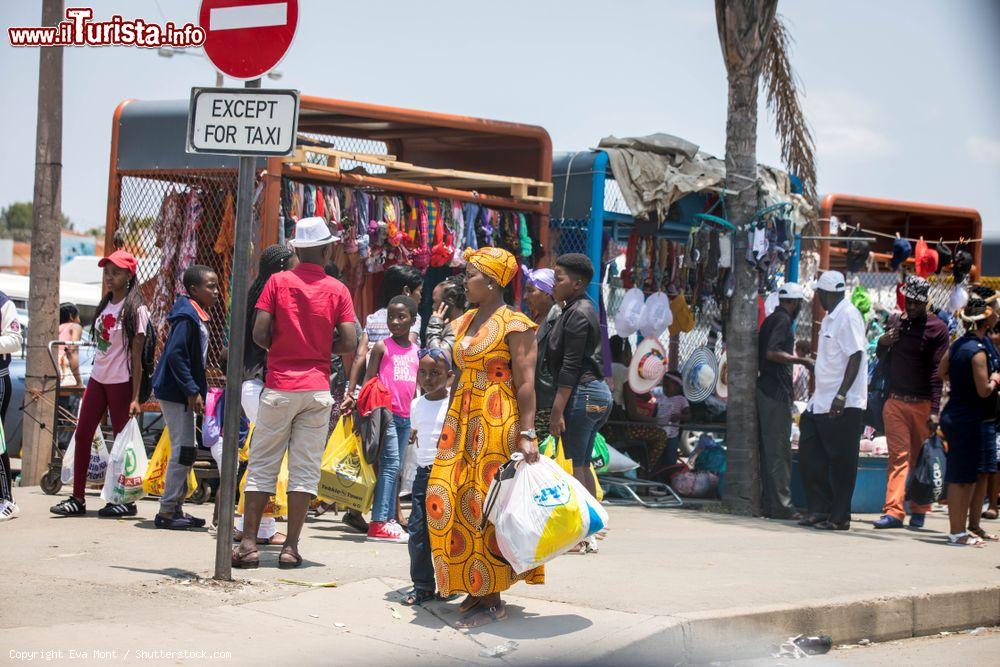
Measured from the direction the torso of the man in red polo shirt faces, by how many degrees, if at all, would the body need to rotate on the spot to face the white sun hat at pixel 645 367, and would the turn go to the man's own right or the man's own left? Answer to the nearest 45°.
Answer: approximately 45° to the man's own right

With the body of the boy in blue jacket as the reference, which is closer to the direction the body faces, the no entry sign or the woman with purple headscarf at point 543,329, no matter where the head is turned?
the woman with purple headscarf

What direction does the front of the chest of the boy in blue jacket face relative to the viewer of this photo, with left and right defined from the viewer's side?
facing to the right of the viewer

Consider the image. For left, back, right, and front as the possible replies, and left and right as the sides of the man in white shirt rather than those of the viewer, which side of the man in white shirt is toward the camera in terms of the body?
left

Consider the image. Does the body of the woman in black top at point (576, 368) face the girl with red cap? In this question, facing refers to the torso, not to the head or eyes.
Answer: yes

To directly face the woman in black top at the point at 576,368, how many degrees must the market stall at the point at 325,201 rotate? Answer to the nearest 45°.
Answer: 0° — it already faces them

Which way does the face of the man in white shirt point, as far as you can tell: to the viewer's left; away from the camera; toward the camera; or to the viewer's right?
to the viewer's left

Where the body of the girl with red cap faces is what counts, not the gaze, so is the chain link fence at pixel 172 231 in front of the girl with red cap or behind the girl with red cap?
behind

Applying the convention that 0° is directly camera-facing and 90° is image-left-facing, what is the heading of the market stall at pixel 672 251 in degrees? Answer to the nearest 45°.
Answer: approximately 315°

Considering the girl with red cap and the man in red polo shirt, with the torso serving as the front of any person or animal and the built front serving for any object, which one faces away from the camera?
the man in red polo shirt

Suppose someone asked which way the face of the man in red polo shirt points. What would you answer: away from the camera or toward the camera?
away from the camera

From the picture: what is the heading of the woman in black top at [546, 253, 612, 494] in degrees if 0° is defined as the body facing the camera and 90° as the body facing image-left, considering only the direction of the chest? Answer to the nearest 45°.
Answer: approximately 90°

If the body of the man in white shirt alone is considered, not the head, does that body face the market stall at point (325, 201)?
yes
